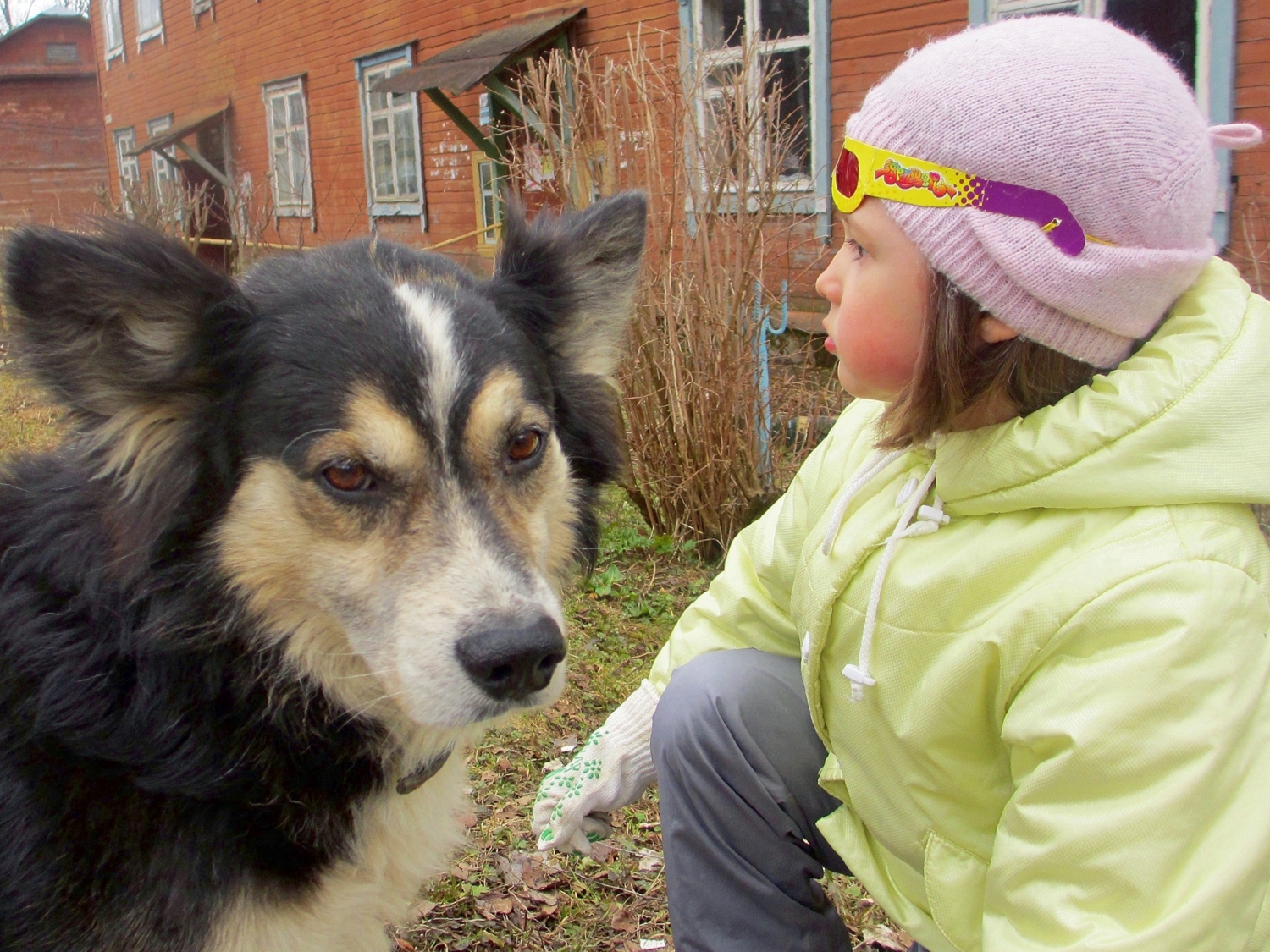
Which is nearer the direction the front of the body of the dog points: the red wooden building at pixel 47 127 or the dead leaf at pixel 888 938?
the dead leaf

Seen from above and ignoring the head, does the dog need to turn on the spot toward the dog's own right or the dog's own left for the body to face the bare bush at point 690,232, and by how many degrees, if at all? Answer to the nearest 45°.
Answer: approximately 90° to the dog's own left

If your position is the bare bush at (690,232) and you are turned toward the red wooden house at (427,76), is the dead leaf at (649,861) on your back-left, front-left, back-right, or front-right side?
back-left

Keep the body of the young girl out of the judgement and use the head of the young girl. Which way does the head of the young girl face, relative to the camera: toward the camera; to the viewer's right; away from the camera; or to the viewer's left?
to the viewer's left

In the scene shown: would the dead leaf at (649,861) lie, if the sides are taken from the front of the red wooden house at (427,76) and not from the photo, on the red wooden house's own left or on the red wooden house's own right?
on the red wooden house's own left

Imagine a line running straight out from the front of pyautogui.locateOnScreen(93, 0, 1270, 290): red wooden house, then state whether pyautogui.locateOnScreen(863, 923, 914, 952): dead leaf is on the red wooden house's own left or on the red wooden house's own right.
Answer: on the red wooden house's own left

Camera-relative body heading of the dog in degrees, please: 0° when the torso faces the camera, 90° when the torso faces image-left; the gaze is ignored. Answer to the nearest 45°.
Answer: approximately 315°

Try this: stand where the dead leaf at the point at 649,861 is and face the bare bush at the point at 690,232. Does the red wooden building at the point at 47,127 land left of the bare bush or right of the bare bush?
left
